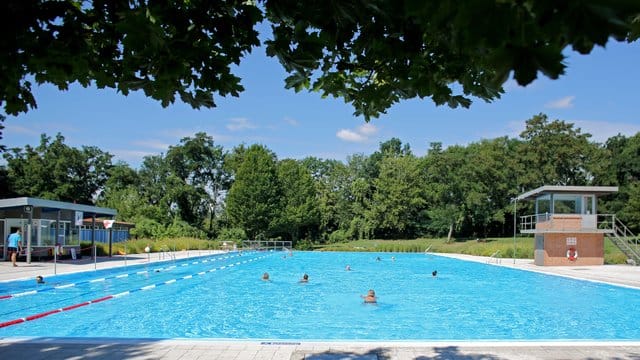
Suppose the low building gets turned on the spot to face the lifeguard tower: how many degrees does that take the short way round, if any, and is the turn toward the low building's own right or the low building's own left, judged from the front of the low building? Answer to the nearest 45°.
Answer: approximately 45° to the low building's own left

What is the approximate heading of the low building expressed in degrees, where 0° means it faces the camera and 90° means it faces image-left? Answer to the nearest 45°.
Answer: approximately 315°
